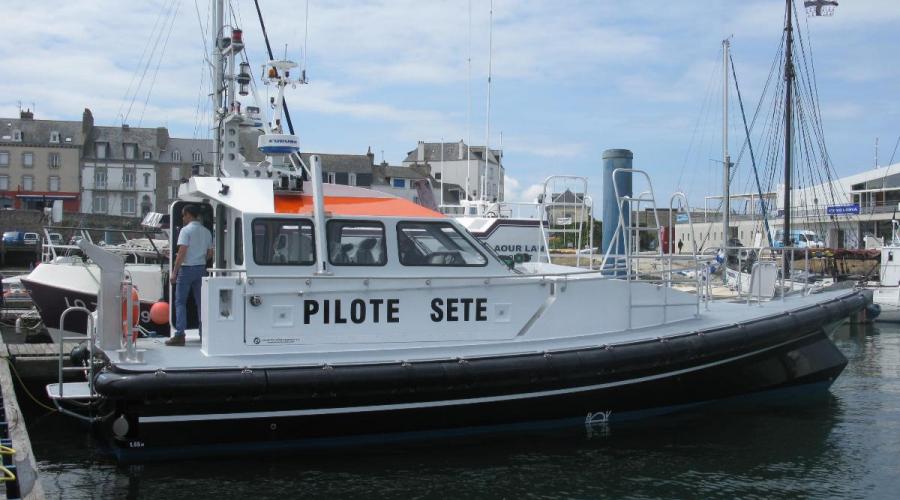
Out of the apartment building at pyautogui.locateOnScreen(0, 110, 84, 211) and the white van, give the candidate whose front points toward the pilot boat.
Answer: the apartment building

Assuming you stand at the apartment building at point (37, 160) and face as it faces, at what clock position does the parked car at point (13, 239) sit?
The parked car is roughly at 12 o'clock from the apartment building.

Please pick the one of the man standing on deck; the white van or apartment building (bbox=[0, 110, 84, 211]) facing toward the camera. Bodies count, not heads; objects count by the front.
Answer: the apartment building

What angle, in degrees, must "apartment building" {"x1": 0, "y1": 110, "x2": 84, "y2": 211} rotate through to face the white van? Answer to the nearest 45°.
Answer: approximately 45° to its left

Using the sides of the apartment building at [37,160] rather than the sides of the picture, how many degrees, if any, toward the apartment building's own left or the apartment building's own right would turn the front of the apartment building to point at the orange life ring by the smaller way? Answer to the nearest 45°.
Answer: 0° — it already faces it

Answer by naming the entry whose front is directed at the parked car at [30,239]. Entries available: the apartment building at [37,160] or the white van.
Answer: the apartment building

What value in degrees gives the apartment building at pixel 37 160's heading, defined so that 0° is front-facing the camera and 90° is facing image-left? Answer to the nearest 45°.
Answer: approximately 0°

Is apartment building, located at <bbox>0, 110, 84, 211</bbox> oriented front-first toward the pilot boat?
yes

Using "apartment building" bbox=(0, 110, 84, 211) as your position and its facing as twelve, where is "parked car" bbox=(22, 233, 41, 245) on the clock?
The parked car is roughly at 12 o'clock from the apartment building.
